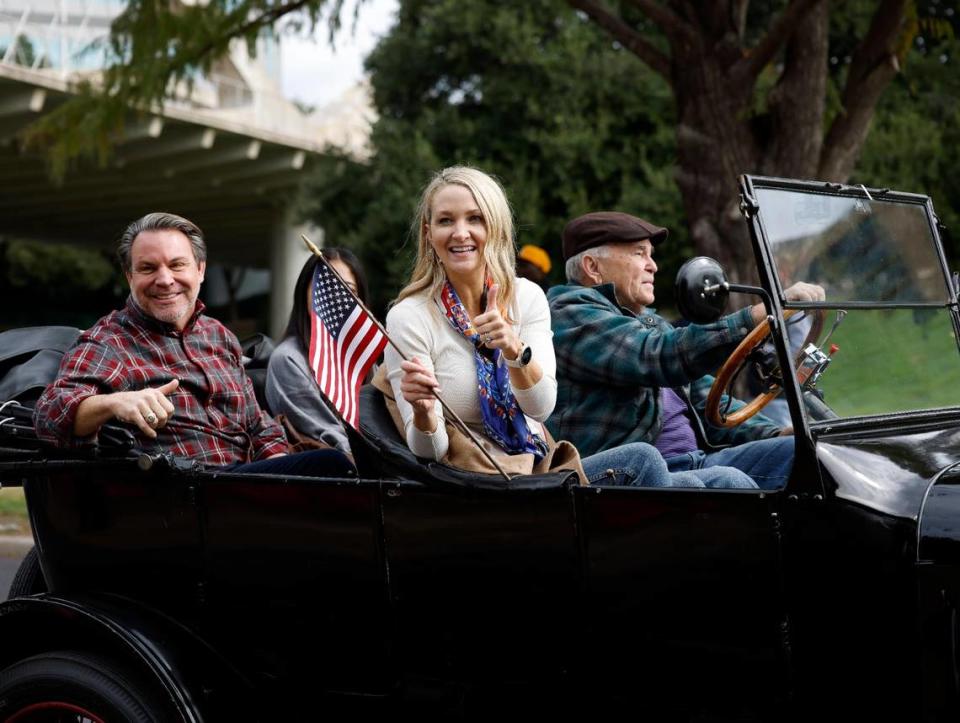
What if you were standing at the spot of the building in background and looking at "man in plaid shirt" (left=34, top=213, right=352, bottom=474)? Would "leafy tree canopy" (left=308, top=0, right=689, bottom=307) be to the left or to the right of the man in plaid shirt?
left

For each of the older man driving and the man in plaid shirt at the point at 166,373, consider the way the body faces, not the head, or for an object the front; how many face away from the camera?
0

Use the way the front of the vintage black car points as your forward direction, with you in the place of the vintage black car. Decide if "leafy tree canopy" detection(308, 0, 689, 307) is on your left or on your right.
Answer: on your left

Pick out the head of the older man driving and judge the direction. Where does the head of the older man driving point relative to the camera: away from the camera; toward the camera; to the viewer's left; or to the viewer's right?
to the viewer's right

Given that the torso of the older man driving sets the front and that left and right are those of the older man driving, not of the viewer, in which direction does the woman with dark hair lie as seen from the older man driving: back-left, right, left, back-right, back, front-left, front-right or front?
back-left

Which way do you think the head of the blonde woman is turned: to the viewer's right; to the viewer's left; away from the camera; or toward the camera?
toward the camera

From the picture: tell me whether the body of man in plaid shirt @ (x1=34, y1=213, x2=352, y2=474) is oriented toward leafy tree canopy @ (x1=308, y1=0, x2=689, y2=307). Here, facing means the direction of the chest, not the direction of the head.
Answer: no

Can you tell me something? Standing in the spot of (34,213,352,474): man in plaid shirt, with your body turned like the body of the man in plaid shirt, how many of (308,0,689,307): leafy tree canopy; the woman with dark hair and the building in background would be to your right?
0

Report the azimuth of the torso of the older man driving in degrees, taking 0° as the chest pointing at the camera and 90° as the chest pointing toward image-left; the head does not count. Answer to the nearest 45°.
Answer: approximately 270°

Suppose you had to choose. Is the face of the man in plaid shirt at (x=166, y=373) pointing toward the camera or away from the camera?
toward the camera

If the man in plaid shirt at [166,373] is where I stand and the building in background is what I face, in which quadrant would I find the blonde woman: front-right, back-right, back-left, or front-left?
back-right

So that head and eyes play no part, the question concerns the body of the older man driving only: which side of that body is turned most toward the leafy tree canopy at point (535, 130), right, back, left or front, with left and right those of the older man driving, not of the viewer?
left

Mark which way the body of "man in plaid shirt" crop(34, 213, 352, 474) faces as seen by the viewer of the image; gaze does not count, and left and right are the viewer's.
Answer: facing the viewer and to the right of the viewer
